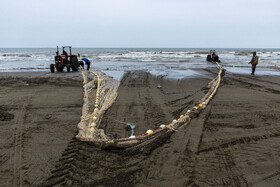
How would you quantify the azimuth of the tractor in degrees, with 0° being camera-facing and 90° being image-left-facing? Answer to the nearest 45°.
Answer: approximately 45°
